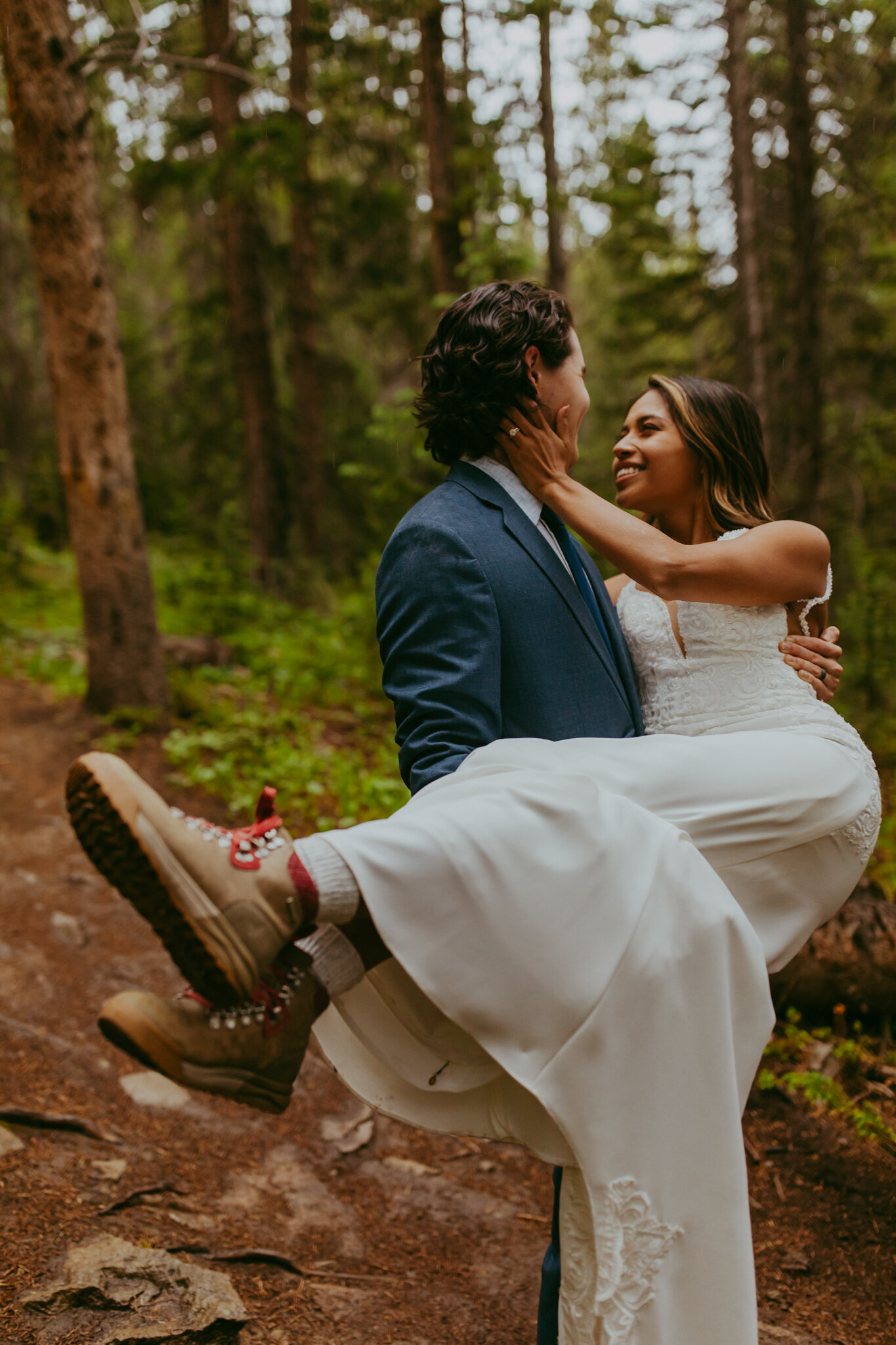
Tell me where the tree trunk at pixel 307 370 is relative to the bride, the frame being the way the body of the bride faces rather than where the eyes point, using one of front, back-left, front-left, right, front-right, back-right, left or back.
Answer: back-right

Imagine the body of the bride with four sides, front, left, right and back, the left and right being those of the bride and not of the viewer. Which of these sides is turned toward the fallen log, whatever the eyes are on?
back

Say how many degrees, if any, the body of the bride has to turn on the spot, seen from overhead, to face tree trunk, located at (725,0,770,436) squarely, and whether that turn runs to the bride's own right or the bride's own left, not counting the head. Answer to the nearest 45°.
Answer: approximately 135° to the bride's own right

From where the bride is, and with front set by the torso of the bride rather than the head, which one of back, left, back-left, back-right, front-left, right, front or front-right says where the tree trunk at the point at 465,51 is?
back-right

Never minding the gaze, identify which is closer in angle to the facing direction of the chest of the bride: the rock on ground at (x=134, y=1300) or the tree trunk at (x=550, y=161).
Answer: the rock on ground

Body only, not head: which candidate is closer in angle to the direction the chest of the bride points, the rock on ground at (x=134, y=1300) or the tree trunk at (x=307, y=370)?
the rock on ground

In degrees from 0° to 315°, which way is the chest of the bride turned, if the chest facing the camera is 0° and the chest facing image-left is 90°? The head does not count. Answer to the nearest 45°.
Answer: approximately 45°

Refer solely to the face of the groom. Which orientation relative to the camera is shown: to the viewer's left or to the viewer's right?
to the viewer's right

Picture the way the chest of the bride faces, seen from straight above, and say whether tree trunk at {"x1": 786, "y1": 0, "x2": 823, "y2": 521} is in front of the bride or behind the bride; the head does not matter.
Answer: behind

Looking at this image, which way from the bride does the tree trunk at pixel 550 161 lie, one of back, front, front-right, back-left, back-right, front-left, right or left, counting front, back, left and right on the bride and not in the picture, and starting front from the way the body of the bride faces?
back-right

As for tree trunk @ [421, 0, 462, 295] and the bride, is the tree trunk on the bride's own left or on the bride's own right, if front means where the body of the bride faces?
on the bride's own right
